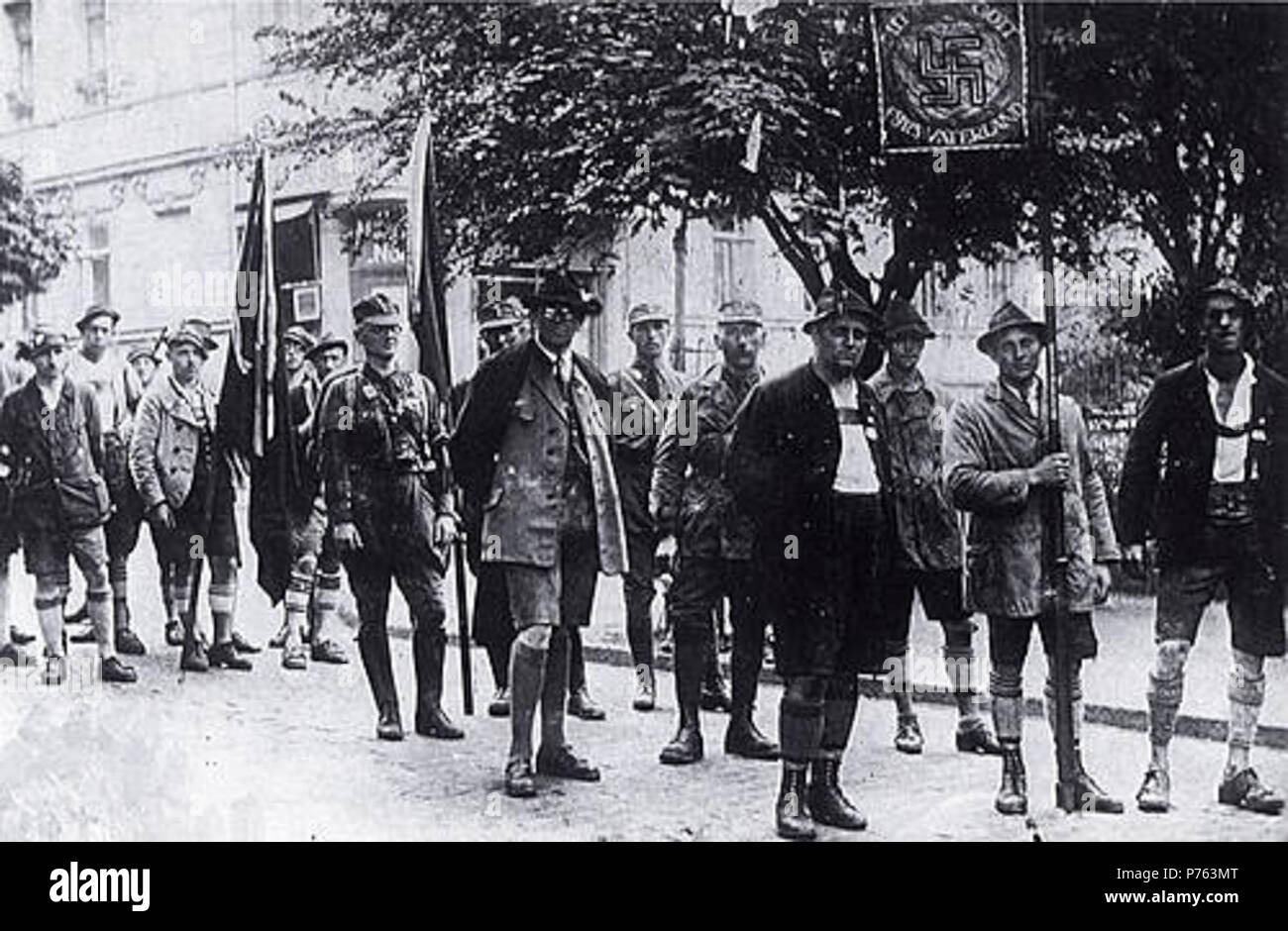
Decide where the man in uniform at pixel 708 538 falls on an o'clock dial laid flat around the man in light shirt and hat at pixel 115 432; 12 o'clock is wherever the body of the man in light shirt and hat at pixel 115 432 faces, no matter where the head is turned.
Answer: the man in uniform at pixel 708 538 is roughly at 10 o'clock from the man in light shirt and hat at pixel 115 432.

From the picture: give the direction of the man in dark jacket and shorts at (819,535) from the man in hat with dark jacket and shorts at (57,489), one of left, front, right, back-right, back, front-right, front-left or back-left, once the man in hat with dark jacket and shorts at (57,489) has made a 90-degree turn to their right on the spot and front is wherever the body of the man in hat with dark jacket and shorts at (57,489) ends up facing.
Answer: back-left

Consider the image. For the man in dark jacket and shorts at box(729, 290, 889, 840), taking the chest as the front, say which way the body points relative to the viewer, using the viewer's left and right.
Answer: facing the viewer and to the right of the viewer

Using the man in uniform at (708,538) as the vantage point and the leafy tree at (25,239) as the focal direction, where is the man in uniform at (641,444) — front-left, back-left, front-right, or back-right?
front-right

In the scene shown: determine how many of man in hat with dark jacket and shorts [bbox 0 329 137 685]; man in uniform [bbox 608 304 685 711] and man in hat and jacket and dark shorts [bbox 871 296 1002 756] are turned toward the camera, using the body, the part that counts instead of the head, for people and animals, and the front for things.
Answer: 3

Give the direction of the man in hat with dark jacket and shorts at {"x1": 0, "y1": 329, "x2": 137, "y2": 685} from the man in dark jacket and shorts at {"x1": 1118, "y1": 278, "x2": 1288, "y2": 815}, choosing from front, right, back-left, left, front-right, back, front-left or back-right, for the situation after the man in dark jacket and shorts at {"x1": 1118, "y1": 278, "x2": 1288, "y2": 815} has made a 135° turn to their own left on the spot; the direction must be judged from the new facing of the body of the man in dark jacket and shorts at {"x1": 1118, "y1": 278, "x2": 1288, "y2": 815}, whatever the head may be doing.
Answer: back-left

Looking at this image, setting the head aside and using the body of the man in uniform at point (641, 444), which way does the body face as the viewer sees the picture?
toward the camera

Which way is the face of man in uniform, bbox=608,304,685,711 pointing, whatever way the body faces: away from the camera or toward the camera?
toward the camera

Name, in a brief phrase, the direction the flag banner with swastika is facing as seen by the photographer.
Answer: facing the viewer

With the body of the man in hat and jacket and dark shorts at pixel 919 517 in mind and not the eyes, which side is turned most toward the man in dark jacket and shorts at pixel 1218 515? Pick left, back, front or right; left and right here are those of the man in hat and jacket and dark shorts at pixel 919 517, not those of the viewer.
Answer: left

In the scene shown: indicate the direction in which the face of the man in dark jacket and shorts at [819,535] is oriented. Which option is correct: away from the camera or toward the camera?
toward the camera

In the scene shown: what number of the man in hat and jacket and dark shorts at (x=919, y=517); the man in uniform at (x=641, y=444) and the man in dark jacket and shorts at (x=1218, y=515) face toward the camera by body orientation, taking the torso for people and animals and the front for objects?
3

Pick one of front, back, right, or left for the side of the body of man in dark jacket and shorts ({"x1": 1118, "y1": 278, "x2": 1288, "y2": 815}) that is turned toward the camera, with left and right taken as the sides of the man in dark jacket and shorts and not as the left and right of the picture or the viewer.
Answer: front

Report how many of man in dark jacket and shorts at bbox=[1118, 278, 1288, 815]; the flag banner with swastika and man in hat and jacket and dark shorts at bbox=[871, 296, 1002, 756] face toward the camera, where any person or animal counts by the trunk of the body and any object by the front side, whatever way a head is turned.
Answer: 3
